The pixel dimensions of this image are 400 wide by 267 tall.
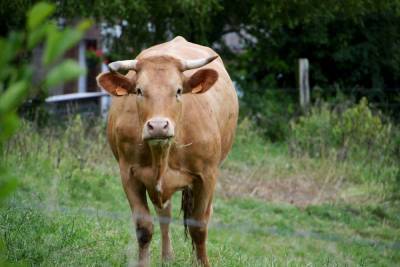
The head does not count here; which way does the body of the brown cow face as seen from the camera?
toward the camera

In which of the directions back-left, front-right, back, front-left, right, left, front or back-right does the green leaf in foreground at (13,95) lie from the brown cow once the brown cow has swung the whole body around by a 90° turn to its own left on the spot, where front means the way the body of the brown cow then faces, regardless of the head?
right

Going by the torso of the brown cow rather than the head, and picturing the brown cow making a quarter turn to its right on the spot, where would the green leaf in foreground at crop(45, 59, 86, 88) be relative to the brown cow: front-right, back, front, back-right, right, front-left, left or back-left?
left

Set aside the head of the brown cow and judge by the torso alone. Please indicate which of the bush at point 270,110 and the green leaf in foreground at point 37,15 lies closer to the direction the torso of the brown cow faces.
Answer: the green leaf in foreground

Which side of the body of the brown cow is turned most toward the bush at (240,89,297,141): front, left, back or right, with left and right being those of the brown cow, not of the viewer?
back

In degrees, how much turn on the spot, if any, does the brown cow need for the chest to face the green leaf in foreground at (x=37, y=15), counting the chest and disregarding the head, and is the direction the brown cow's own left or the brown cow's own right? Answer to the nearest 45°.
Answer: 0° — it already faces it
